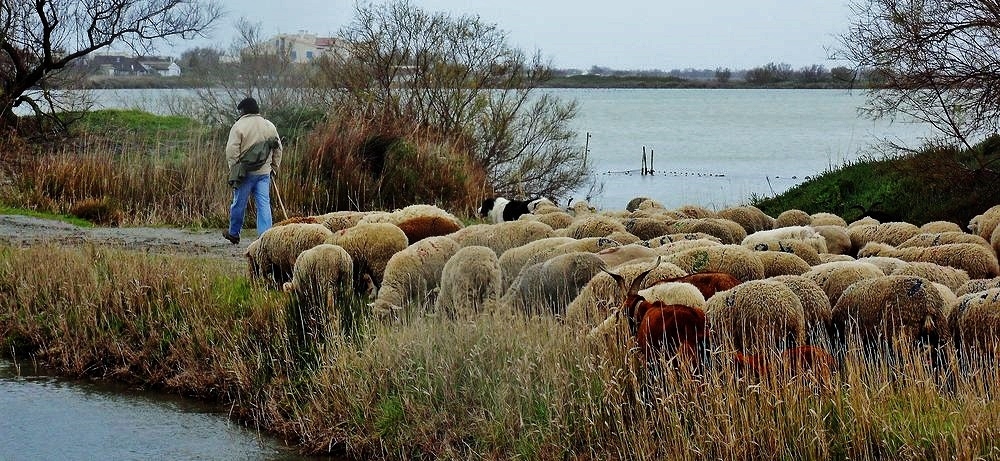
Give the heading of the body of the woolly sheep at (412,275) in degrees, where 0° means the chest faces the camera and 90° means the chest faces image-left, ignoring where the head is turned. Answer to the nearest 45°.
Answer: approximately 45°

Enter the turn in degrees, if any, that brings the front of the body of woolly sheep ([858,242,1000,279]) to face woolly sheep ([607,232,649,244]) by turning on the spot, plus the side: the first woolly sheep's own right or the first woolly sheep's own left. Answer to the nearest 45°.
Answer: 0° — it already faces it

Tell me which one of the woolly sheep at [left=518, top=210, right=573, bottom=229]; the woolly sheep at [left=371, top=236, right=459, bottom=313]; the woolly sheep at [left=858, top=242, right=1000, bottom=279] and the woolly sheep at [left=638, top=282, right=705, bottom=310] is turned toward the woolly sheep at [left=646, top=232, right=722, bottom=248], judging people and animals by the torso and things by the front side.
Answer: the woolly sheep at [left=858, top=242, right=1000, bottom=279]

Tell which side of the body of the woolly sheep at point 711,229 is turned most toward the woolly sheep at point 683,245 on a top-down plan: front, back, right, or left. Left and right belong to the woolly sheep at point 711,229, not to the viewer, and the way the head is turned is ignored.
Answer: left

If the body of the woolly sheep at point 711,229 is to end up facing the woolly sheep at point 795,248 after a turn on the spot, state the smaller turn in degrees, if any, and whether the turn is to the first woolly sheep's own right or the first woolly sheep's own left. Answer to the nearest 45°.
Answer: approximately 135° to the first woolly sheep's own left

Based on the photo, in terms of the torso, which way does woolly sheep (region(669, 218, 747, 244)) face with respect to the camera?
to the viewer's left

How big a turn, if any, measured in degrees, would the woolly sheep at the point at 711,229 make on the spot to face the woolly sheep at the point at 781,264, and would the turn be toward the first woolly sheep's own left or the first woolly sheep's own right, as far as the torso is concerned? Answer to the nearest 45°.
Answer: approximately 90° to the first woolly sheep's own left

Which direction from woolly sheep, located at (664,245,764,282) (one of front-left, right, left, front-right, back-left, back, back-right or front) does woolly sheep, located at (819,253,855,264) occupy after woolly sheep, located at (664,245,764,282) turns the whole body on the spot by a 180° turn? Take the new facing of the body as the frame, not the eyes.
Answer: front-left

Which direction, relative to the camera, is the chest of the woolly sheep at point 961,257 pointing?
to the viewer's left

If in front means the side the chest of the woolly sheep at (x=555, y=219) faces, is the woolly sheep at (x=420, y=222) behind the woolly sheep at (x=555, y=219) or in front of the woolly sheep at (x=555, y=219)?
in front
